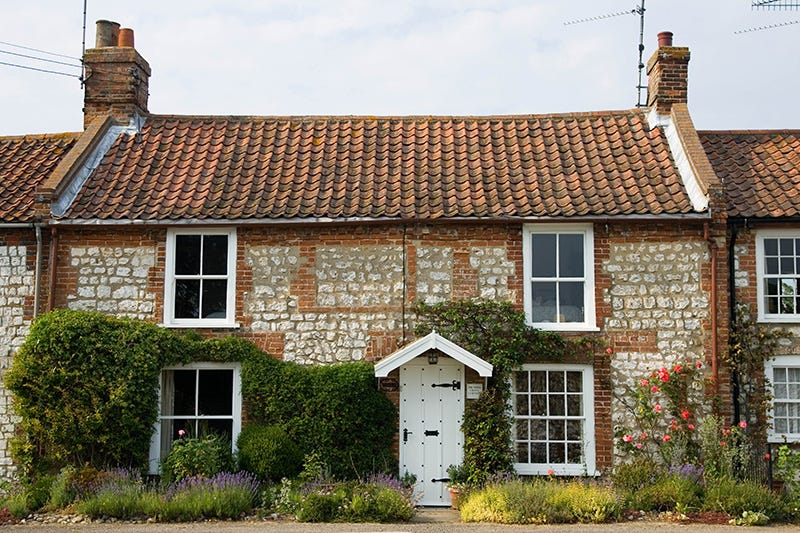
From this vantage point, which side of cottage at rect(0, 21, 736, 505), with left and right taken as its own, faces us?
front

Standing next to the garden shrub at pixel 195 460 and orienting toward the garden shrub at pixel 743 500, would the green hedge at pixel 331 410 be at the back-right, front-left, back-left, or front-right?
front-left

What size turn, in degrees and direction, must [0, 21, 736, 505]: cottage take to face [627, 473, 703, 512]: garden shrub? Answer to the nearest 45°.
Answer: approximately 45° to its left
